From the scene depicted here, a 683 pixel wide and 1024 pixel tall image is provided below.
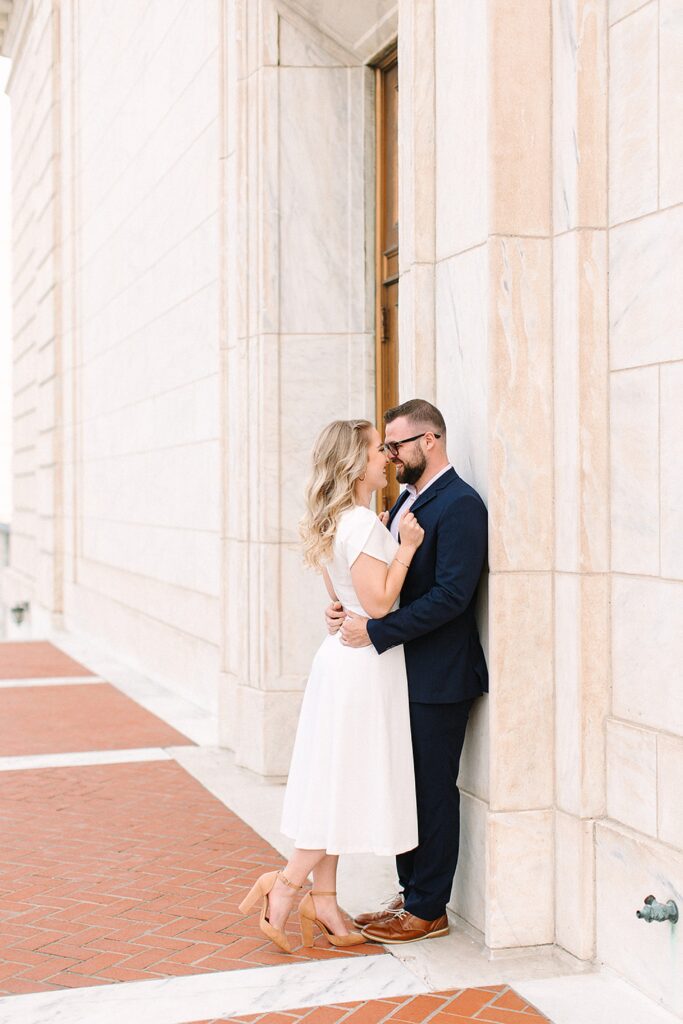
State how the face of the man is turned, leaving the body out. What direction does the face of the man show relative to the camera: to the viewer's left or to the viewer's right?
to the viewer's left

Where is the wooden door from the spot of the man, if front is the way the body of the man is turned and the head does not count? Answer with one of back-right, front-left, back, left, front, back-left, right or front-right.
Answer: right

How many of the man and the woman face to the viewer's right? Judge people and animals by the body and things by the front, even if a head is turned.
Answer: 1

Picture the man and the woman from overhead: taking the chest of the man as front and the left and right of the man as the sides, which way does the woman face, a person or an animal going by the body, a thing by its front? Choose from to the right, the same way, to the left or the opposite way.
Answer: the opposite way

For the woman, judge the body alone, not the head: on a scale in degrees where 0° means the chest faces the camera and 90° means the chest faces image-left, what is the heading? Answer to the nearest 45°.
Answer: approximately 270°

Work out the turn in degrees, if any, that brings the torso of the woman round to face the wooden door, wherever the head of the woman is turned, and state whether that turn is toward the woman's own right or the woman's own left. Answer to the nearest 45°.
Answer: approximately 90° to the woman's own left

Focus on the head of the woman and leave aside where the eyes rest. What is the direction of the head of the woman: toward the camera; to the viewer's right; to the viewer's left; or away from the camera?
to the viewer's right

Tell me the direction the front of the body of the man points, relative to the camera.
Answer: to the viewer's left
